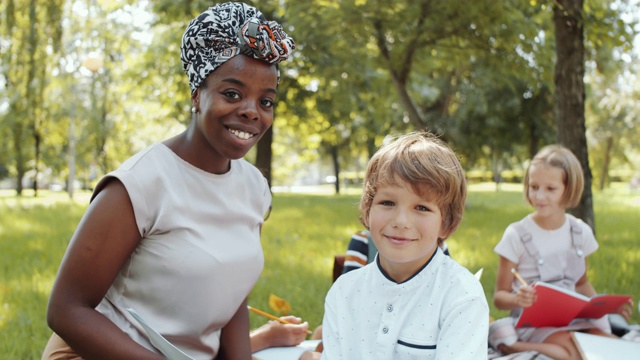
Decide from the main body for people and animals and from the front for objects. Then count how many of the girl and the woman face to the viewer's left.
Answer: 0

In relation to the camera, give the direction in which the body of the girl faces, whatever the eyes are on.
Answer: toward the camera

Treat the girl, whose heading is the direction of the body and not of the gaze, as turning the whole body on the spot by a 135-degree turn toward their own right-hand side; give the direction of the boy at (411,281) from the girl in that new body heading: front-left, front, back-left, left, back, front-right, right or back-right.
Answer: back-left

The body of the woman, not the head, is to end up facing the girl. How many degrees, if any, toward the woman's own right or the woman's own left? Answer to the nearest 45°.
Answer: approximately 90° to the woman's own left

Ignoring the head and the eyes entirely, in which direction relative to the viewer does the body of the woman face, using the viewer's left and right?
facing the viewer and to the right of the viewer

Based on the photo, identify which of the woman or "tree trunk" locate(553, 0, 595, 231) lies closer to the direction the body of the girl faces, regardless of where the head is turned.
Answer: the woman

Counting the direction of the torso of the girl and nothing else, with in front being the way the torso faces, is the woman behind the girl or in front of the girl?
in front

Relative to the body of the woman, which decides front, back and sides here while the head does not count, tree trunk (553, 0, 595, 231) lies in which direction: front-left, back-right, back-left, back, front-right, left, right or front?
left

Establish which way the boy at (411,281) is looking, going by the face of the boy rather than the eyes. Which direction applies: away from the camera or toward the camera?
toward the camera
